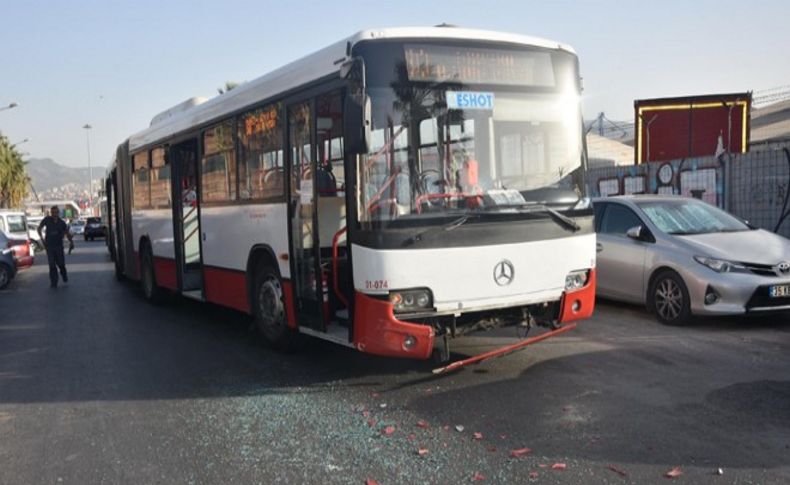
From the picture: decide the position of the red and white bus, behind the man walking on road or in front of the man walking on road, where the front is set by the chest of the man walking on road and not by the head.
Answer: in front

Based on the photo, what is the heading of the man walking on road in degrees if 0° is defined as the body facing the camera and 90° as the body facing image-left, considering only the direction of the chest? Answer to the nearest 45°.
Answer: approximately 0°

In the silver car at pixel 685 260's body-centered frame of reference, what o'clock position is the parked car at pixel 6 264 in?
The parked car is roughly at 5 o'clock from the silver car.

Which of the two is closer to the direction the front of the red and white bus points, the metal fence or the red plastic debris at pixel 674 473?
the red plastic debris

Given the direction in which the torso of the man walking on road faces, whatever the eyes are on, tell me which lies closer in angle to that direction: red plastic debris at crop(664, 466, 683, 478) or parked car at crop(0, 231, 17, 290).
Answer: the red plastic debris

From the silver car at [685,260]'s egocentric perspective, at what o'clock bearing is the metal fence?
The metal fence is roughly at 8 o'clock from the silver car.

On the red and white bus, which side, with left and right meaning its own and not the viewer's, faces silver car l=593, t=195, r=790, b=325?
left
